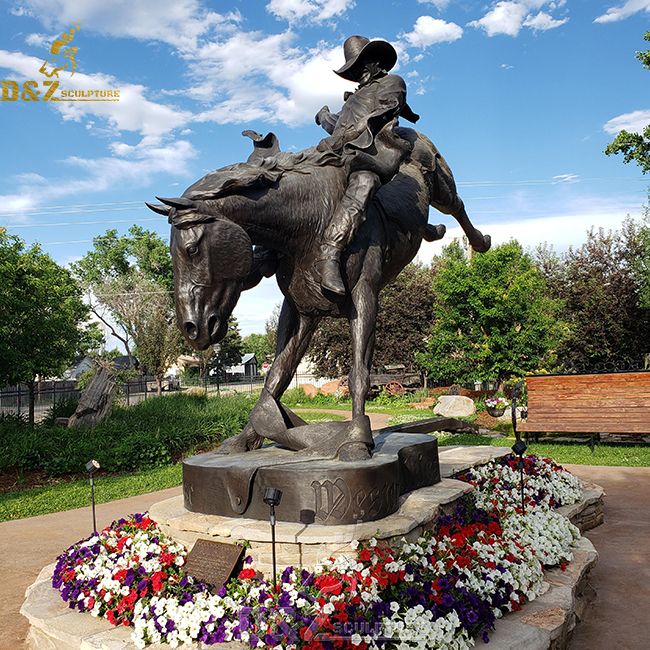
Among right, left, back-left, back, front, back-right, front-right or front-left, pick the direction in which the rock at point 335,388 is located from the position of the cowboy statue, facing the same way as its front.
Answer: back-right

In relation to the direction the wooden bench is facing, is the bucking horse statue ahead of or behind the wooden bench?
ahead

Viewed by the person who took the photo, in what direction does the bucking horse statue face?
facing the viewer and to the left of the viewer

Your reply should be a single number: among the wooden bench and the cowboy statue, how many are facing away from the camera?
0

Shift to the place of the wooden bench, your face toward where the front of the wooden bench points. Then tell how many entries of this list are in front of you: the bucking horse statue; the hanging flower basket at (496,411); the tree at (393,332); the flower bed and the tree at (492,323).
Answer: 2

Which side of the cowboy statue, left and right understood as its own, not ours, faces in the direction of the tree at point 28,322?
right

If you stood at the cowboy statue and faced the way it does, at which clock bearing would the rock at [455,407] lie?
The rock is roughly at 5 o'clock from the cowboy statue.

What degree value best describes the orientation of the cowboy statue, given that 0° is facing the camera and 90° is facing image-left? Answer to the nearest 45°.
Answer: approximately 45°

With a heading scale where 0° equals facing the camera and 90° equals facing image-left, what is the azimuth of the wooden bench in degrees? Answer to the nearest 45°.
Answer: approximately 0°
